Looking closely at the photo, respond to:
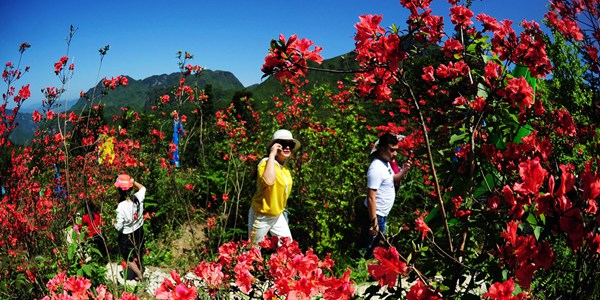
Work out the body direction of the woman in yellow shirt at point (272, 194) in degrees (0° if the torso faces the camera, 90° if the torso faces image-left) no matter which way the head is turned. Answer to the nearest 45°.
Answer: approximately 315°

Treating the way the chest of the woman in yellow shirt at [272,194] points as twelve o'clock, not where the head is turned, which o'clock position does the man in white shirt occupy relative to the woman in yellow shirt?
The man in white shirt is roughly at 10 o'clock from the woman in yellow shirt.
